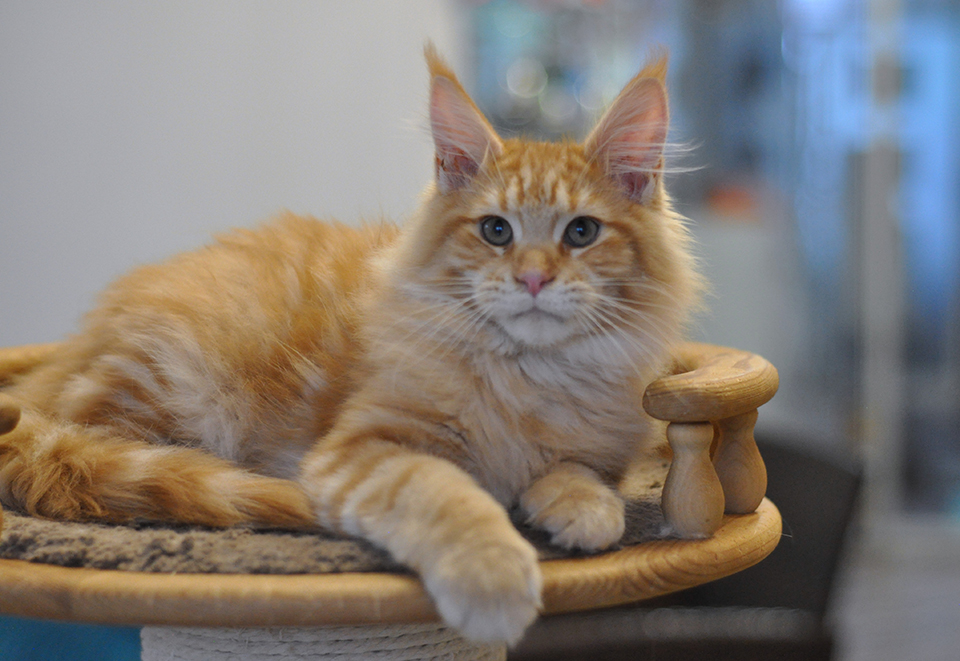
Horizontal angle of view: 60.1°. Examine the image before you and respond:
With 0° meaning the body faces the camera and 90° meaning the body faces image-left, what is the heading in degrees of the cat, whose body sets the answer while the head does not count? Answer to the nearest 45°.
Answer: approximately 315°

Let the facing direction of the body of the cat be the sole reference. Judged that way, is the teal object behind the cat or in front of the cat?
behind
